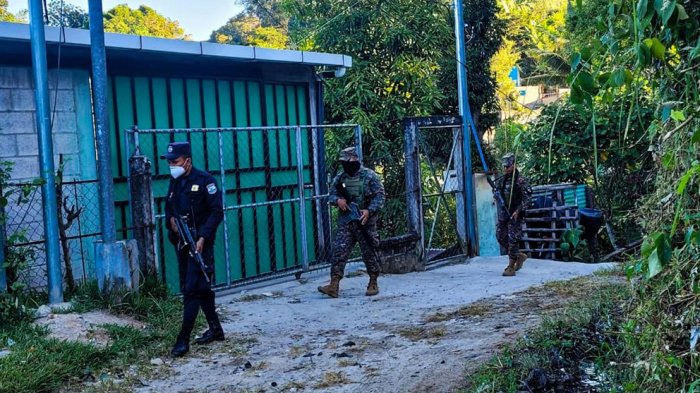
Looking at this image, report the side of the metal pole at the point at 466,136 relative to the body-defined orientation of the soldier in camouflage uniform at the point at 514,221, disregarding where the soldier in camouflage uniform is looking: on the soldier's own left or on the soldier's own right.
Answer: on the soldier's own right

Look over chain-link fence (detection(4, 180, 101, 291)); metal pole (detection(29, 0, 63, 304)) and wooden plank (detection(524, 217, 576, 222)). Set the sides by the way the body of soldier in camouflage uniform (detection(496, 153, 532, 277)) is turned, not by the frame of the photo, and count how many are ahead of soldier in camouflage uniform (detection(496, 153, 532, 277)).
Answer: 2

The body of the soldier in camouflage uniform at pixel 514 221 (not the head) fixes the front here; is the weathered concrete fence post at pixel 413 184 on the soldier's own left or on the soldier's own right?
on the soldier's own right

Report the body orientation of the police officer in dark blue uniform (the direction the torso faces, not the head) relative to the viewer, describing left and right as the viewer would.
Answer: facing the viewer and to the left of the viewer

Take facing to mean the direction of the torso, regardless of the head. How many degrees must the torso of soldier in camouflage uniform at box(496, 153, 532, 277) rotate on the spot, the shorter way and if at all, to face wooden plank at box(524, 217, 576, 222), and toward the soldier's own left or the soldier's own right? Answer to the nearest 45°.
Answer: approximately 135° to the soldier's own right

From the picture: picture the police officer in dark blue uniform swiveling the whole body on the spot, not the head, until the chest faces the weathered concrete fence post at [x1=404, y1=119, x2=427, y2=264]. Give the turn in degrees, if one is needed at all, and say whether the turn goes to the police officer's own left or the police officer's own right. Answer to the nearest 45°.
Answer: approximately 180°

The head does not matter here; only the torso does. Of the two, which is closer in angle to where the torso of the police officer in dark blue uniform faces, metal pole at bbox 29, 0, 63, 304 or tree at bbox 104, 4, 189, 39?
the metal pole

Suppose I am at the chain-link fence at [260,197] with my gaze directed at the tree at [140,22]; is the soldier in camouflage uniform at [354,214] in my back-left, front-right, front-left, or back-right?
back-right

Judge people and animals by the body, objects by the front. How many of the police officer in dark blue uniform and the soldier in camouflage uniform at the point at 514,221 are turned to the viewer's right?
0

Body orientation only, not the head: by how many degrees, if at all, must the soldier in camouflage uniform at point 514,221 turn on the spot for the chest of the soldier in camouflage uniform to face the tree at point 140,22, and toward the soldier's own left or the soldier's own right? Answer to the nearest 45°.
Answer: approximately 90° to the soldier's own right

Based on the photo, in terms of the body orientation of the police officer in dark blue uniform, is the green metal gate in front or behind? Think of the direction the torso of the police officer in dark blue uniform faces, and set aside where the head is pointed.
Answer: behind

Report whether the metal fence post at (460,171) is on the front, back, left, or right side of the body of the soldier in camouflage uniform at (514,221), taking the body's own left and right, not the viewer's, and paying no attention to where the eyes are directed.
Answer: right
